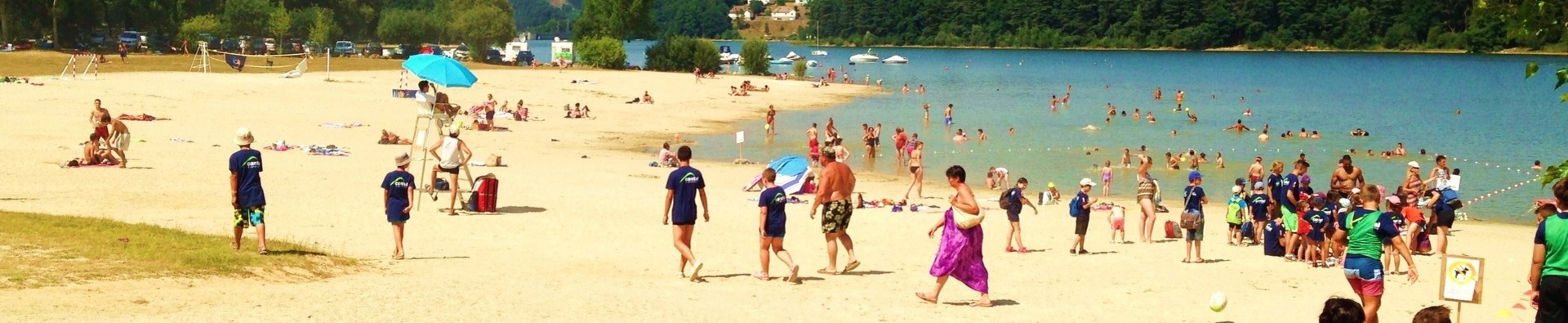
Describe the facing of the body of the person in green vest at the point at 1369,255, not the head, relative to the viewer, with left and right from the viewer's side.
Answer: facing away from the viewer

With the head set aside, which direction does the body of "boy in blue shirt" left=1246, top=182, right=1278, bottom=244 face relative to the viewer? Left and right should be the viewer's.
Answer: facing away from the viewer

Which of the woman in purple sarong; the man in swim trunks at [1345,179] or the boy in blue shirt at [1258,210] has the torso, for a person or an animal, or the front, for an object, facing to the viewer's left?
the woman in purple sarong

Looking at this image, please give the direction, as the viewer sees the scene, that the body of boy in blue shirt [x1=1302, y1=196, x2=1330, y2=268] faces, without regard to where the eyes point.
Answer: away from the camera
